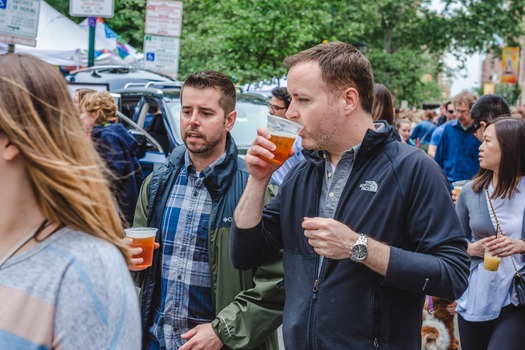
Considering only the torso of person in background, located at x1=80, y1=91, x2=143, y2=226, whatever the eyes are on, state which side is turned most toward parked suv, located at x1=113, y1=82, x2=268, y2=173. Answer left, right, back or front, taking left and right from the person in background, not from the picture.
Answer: right

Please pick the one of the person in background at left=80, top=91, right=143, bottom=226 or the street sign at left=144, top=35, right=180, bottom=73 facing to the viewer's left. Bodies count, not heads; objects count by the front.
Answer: the person in background

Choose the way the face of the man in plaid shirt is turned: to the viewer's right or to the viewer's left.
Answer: to the viewer's left

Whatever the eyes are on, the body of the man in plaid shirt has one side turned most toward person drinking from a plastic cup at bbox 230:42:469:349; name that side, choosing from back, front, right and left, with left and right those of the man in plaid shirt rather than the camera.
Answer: left

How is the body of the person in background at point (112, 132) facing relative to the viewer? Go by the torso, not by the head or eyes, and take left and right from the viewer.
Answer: facing to the left of the viewer

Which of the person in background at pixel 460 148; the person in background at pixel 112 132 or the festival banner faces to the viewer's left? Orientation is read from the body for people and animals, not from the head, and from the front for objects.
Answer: the person in background at pixel 112 132

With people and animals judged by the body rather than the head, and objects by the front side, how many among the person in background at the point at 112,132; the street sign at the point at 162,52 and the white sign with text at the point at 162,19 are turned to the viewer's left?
1

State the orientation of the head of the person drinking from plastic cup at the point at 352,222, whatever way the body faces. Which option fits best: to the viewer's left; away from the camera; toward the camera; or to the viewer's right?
to the viewer's left
